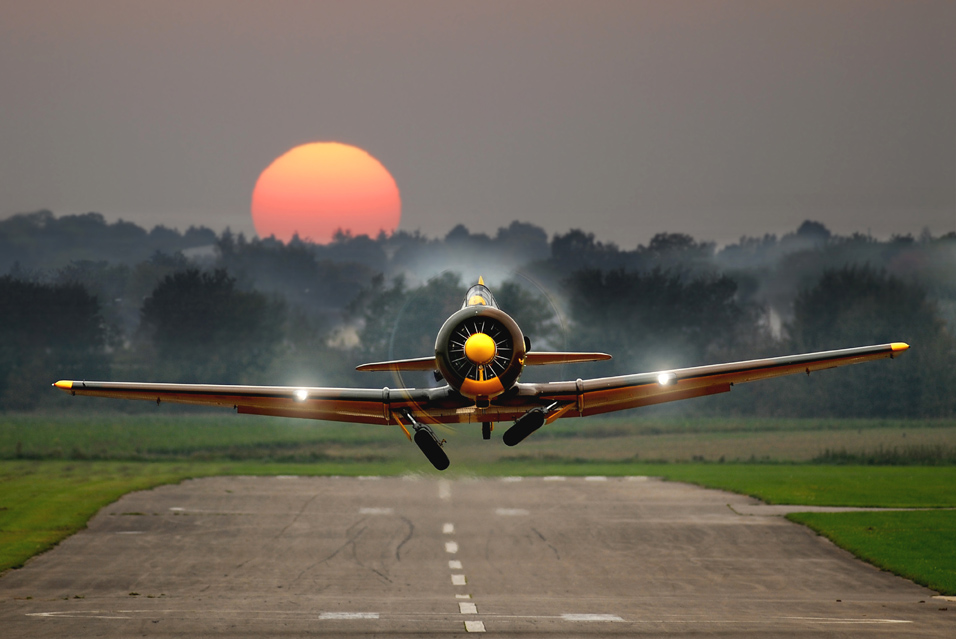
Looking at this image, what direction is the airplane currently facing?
toward the camera
